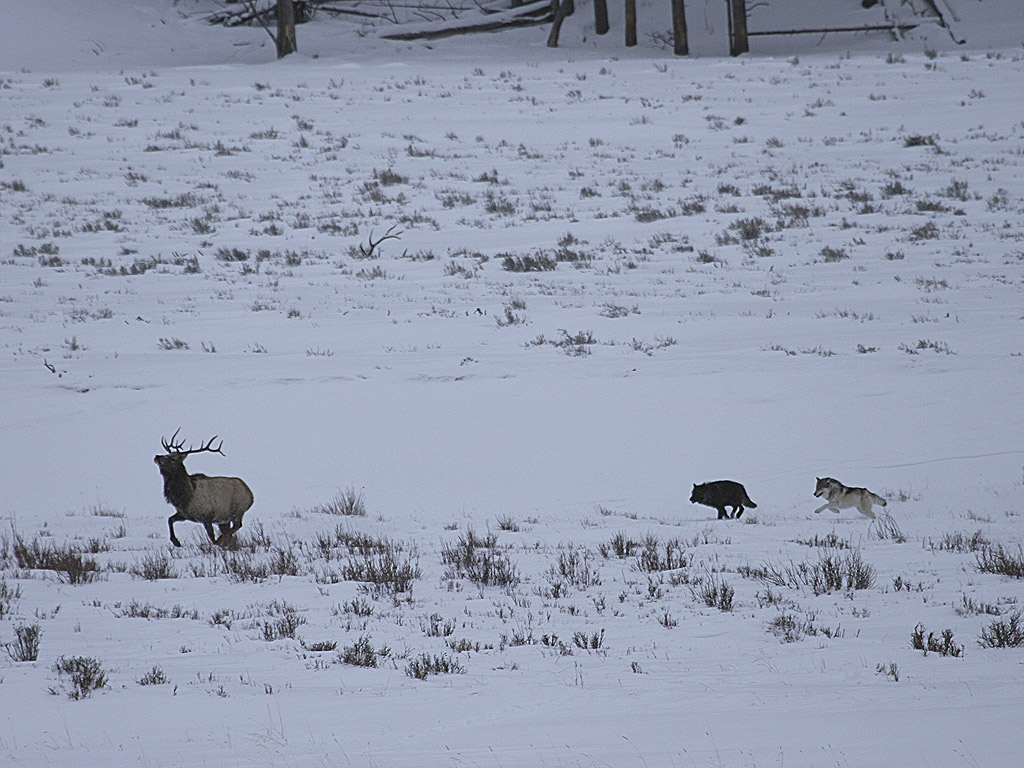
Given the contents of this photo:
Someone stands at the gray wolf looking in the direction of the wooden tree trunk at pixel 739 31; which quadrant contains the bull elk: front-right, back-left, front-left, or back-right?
back-left

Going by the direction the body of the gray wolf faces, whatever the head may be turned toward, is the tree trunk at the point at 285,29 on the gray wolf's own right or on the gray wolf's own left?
on the gray wolf's own right

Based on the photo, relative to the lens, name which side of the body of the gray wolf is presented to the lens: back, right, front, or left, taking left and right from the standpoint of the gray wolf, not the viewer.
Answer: left

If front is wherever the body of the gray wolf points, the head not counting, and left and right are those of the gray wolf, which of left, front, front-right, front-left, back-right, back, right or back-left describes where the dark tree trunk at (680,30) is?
right

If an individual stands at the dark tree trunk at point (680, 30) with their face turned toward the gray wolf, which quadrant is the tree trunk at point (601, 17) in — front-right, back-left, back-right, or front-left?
back-right

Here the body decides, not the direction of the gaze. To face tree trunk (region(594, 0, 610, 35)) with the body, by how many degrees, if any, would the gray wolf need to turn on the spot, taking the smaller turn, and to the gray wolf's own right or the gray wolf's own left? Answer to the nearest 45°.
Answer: approximately 90° to the gray wolf's own right

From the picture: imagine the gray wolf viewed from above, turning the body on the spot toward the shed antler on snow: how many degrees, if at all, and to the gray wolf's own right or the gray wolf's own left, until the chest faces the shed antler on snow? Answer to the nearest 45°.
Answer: approximately 45° to the gray wolf's own right

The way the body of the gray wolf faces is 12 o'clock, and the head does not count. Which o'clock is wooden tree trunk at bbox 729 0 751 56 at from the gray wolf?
The wooden tree trunk is roughly at 3 o'clock from the gray wolf.

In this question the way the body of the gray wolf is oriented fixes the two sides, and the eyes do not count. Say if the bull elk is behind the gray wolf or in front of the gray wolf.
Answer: in front
